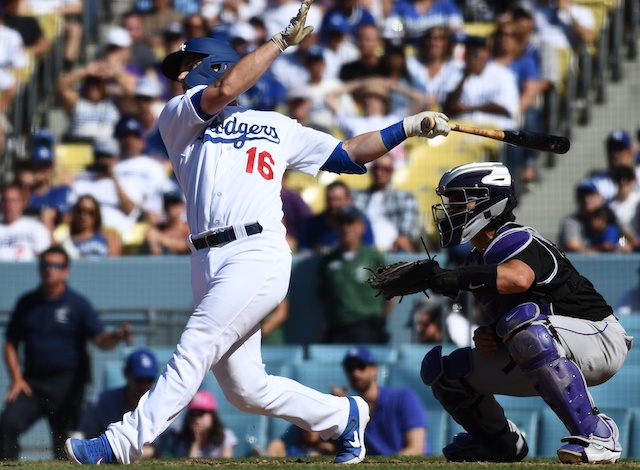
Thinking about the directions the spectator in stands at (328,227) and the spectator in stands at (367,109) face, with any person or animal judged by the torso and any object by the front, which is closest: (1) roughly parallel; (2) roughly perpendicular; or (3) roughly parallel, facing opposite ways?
roughly parallel

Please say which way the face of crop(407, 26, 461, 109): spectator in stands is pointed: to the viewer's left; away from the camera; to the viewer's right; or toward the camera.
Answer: toward the camera

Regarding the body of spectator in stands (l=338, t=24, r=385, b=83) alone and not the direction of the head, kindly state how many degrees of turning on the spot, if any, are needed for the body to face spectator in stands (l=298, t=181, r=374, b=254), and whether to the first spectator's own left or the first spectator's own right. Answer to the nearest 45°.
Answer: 0° — they already face them

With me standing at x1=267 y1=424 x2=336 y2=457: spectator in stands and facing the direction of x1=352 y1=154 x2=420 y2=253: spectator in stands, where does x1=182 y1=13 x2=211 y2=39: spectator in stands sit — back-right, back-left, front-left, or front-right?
front-left

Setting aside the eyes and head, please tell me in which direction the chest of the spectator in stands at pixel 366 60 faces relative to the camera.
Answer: toward the camera

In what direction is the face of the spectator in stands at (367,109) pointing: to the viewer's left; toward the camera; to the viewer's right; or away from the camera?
toward the camera

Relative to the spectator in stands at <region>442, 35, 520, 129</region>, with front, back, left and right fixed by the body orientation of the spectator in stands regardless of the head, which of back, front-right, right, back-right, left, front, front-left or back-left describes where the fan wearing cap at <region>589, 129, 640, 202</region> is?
left

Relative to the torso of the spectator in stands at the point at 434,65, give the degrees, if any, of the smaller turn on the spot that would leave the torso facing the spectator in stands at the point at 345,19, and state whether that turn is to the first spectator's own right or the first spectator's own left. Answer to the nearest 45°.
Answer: approximately 135° to the first spectator's own right

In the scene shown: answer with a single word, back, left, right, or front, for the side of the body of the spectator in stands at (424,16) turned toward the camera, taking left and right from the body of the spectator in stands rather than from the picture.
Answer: front

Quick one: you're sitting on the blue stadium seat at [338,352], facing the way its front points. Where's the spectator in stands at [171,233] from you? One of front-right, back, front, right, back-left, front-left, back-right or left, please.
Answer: back-right

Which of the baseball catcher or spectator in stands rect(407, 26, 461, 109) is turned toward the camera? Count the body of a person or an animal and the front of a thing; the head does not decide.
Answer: the spectator in stands

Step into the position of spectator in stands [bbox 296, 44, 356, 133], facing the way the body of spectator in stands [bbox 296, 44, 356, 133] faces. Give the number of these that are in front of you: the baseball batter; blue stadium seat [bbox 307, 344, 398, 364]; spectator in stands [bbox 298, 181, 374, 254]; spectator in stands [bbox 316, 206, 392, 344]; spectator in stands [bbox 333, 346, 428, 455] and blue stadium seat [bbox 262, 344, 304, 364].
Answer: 6

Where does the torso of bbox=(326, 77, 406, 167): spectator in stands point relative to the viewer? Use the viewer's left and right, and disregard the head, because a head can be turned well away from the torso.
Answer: facing the viewer

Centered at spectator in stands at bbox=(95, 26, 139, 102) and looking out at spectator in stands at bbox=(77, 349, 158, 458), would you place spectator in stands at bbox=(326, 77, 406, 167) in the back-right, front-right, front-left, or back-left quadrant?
front-left

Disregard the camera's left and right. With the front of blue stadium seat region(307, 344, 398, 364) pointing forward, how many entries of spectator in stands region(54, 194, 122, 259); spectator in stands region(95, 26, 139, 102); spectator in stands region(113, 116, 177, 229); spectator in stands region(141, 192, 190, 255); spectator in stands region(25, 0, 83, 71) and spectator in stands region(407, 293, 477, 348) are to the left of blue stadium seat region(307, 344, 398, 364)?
1

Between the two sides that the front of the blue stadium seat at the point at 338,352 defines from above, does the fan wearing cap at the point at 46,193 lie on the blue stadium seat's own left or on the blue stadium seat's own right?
on the blue stadium seat's own right

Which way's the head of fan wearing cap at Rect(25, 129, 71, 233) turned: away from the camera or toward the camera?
toward the camera

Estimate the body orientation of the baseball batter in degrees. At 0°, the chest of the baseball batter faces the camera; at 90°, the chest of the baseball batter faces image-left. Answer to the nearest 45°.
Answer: approximately 45°

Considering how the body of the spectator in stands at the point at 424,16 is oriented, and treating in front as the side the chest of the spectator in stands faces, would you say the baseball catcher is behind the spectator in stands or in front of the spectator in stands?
in front
